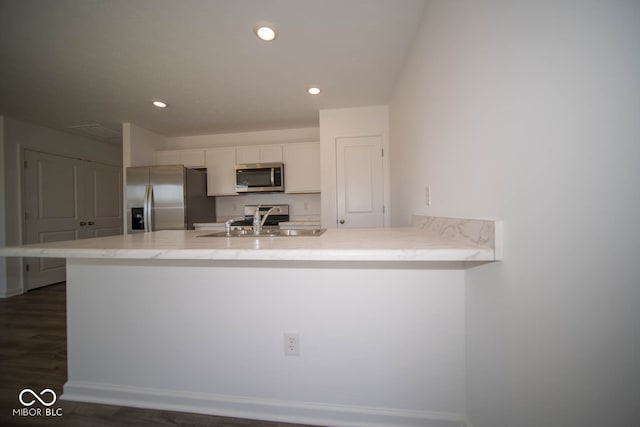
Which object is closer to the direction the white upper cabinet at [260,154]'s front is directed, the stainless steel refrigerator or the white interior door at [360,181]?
the white interior door

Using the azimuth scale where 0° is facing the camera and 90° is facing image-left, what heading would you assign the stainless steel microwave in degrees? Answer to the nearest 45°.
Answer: approximately 0°

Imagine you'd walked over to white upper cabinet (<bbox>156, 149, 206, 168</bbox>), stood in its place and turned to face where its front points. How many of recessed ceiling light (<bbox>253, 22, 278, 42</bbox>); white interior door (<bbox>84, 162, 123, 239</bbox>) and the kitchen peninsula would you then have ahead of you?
2

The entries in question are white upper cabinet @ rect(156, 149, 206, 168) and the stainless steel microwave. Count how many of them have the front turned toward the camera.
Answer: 2

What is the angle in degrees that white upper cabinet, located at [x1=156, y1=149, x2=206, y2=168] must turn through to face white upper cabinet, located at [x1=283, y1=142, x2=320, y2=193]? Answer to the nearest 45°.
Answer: approximately 45° to its left

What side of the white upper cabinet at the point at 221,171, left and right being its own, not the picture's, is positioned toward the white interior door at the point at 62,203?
right
